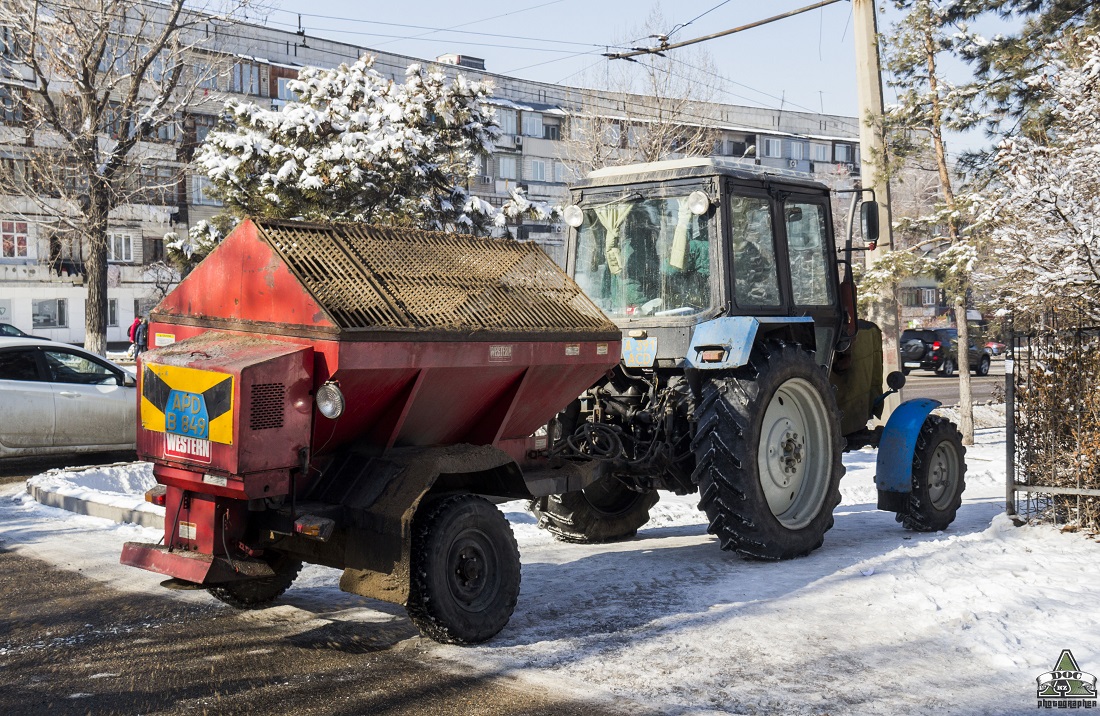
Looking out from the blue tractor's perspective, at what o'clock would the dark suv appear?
The dark suv is roughly at 11 o'clock from the blue tractor.

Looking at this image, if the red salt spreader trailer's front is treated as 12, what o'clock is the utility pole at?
The utility pole is roughly at 12 o'clock from the red salt spreader trailer.

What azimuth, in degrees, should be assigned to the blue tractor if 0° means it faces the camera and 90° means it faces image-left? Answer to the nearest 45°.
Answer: approximately 225°

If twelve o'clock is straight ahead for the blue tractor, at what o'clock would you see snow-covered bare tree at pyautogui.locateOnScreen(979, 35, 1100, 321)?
The snow-covered bare tree is roughly at 12 o'clock from the blue tractor.

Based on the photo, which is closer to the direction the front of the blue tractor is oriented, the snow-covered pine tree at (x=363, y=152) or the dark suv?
the dark suv

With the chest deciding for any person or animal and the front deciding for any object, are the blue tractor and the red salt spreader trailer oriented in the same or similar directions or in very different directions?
same or similar directions

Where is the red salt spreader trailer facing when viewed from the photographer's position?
facing away from the viewer and to the right of the viewer

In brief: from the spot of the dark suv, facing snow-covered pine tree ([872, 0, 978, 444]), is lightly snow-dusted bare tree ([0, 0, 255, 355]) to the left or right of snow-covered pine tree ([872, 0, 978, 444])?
right

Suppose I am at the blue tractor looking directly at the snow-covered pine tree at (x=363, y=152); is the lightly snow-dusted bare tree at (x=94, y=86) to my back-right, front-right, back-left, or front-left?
front-left

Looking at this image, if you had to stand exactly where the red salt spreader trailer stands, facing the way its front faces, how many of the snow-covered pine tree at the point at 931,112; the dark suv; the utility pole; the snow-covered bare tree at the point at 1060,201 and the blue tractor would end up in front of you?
5

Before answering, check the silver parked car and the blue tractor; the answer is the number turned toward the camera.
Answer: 0
